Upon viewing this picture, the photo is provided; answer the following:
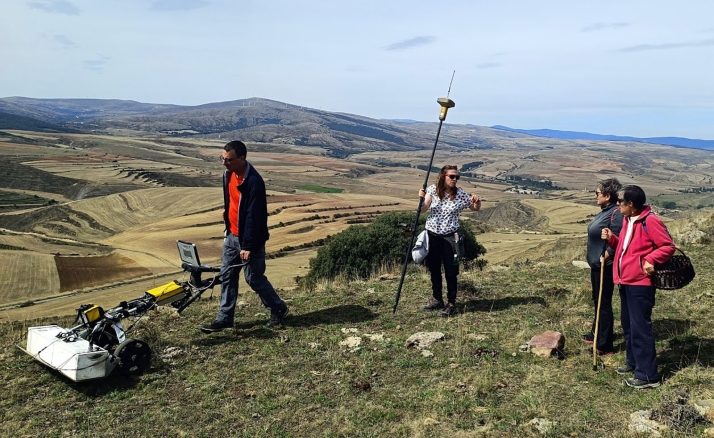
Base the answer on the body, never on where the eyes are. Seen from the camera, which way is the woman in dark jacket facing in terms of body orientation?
to the viewer's left

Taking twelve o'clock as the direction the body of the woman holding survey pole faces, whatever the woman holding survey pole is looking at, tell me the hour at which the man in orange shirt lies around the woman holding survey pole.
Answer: The man in orange shirt is roughly at 2 o'clock from the woman holding survey pole.

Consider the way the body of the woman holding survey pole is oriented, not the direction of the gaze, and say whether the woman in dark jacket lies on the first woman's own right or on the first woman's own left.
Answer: on the first woman's own left

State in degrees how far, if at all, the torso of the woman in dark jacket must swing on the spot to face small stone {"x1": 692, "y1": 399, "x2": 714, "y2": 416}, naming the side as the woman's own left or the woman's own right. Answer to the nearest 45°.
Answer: approximately 135° to the woman's own left

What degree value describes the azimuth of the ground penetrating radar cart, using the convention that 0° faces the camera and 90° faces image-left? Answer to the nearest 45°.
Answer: approximately 45°

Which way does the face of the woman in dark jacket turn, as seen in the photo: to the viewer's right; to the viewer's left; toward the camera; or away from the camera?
to the viewer's left

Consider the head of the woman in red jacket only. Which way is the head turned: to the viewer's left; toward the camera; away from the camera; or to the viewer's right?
to the viewer's left

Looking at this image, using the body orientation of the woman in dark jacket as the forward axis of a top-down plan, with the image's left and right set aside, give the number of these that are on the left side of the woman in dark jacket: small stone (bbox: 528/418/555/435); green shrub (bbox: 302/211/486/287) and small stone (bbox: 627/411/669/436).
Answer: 2

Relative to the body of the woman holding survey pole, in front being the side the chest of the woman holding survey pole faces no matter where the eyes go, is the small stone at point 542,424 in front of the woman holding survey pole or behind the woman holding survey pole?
in front

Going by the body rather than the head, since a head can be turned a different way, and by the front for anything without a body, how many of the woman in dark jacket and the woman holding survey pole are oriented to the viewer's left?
1
